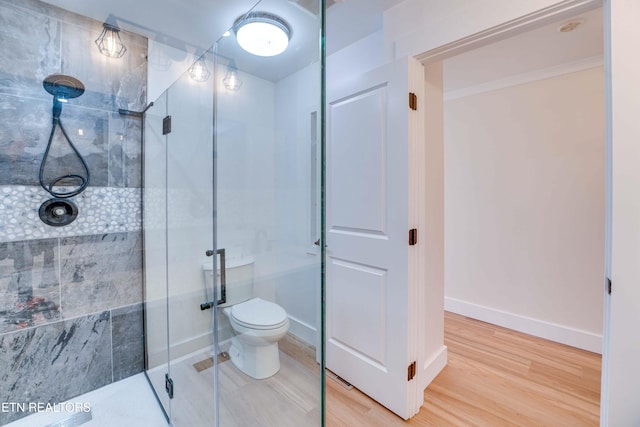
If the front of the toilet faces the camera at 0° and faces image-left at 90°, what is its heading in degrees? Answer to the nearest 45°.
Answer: approximately 315°

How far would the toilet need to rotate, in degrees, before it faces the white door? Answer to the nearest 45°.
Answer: approximately 45° to its left

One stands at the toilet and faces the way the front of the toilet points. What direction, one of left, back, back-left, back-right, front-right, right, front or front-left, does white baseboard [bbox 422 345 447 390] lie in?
front-left

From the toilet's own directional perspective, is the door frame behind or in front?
in front
